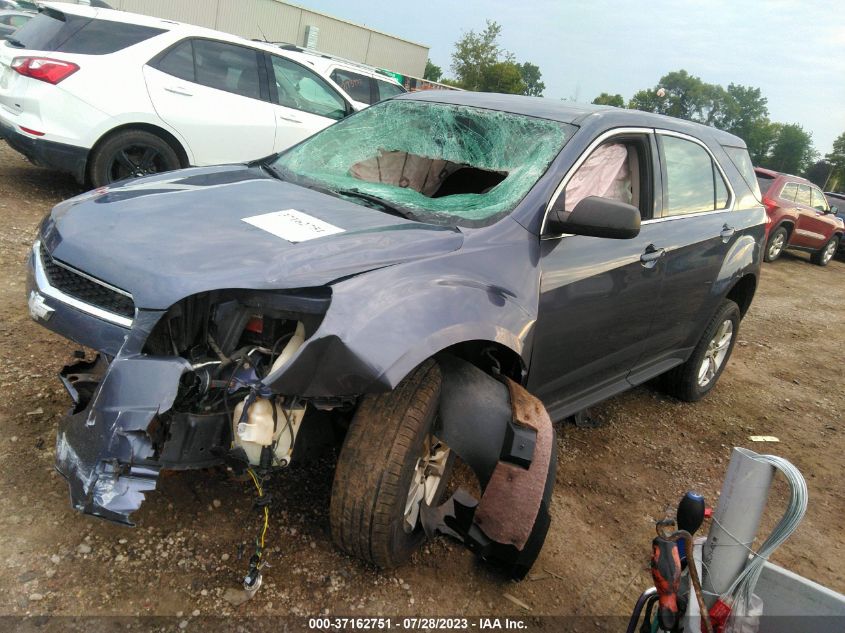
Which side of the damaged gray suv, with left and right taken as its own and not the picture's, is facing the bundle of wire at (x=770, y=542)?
left

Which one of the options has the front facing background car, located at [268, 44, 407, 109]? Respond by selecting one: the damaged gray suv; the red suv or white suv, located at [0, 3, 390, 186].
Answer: the white suv

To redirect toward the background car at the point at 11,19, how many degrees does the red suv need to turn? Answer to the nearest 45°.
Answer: approximately 180°

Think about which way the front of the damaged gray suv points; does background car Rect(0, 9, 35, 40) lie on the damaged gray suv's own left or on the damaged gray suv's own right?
on the damaged gray suv's own right

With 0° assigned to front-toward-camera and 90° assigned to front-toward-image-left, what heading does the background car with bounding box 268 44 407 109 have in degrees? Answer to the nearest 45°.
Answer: approximately 225°

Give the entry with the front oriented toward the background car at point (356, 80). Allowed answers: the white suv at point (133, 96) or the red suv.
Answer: the white suv

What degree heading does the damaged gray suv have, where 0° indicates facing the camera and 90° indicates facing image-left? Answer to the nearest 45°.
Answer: approximately 45°

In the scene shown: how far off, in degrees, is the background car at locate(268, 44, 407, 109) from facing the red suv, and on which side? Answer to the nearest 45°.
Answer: approximately 45° to its right

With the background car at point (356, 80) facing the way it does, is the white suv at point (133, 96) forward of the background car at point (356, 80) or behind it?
behind

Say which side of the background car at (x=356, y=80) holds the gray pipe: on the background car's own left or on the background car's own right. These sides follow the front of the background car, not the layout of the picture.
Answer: on the background car's own right

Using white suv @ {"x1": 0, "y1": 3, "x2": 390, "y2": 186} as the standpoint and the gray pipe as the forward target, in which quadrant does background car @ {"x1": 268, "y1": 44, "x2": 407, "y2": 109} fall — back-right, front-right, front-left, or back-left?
back-left

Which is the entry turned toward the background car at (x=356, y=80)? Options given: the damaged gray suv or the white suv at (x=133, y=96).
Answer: the white suv

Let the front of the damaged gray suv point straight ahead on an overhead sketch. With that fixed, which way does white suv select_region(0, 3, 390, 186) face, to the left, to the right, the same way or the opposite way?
the opposite way

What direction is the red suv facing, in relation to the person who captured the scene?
facing away from the viewer and to the right of the viewer

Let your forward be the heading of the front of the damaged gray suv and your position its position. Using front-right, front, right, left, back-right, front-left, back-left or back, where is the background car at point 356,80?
back-right
